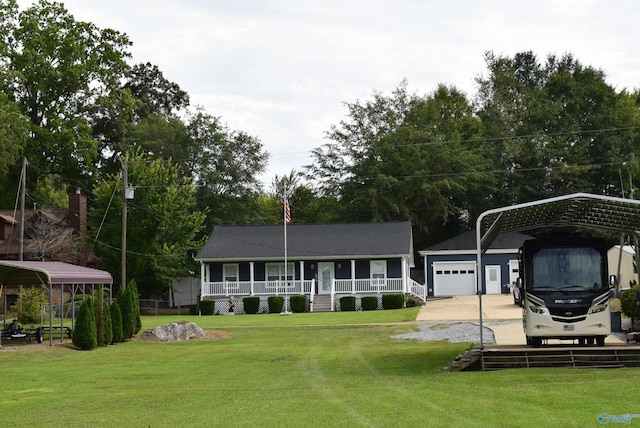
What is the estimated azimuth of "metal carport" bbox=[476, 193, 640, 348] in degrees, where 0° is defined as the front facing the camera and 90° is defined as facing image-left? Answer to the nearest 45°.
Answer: approximately 0°

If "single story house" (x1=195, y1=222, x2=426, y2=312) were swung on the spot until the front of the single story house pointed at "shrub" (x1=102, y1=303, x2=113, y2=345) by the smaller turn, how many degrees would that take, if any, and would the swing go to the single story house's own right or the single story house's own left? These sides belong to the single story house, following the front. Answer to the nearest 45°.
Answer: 0° — it already faces it

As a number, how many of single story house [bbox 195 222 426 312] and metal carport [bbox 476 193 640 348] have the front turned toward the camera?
2

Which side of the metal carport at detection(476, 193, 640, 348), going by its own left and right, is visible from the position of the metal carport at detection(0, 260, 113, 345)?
right
